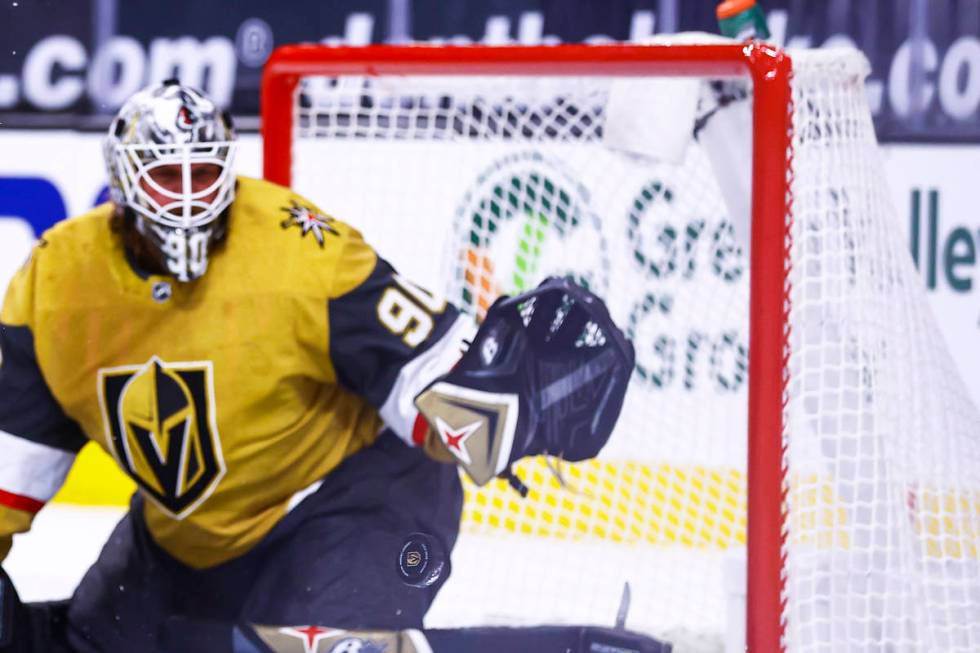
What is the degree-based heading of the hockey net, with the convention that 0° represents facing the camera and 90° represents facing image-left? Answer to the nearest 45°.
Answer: approximately 45°

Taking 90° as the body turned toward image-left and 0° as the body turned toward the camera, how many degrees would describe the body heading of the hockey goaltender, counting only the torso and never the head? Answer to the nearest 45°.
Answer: approximately 0°
